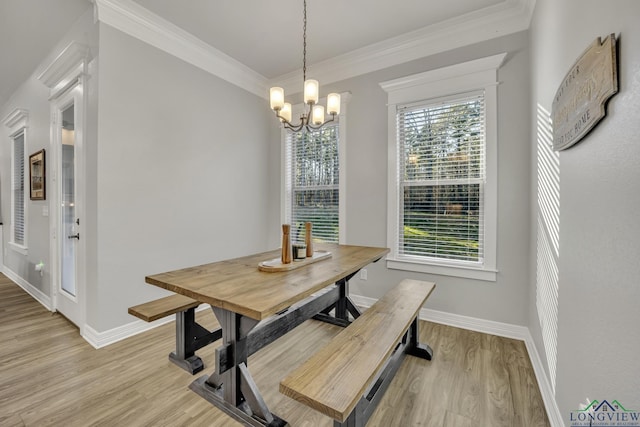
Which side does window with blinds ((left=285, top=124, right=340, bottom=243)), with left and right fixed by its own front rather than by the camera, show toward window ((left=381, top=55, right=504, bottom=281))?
left

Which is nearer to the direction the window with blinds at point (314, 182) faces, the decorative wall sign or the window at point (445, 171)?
the decorative wall sign

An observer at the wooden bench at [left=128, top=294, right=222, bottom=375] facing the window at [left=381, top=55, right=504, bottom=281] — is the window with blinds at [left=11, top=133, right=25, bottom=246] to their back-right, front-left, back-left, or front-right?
back-left

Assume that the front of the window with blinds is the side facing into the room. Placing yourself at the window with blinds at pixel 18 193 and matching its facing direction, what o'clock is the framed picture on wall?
The framed picture on wall is roughly at 9 o'clock from the window with blinds.

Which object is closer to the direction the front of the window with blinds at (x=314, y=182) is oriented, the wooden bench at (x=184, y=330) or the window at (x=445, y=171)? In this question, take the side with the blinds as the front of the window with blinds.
the wooden bench

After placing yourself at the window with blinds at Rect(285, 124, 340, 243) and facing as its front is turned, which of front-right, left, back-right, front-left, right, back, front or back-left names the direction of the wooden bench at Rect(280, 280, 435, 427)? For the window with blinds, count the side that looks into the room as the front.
front-left

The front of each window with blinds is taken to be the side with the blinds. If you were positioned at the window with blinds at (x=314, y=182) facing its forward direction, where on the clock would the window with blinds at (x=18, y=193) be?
the window with blinds at (x=18, y=193) is roughly at 2 o'clock from the window with blinds at (x=314, y=182).

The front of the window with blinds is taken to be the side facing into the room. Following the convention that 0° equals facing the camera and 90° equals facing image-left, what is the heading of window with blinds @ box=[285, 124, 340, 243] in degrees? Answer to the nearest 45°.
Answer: approximately 45°

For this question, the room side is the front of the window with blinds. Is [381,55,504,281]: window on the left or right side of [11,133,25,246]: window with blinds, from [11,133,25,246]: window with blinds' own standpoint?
on its left
